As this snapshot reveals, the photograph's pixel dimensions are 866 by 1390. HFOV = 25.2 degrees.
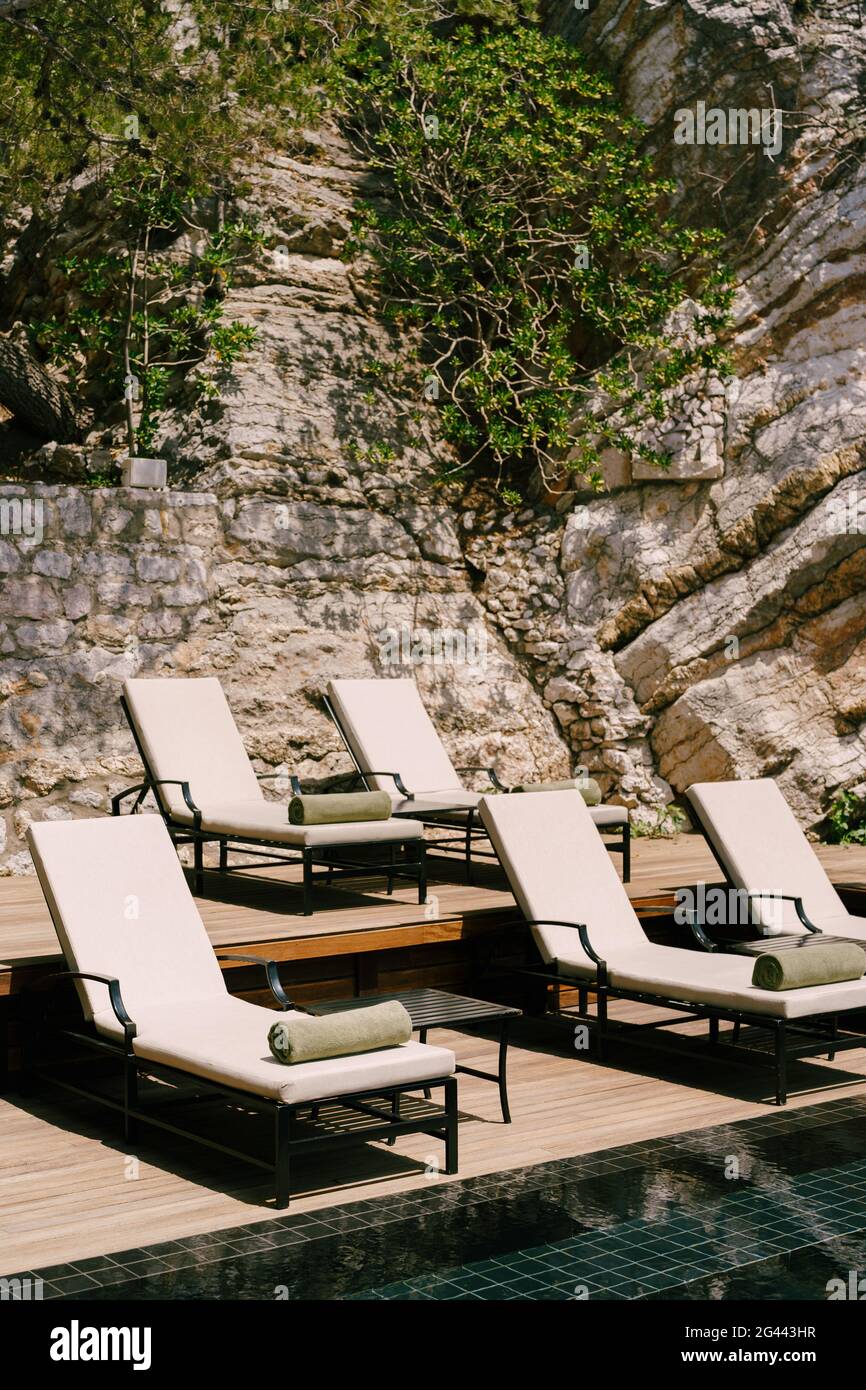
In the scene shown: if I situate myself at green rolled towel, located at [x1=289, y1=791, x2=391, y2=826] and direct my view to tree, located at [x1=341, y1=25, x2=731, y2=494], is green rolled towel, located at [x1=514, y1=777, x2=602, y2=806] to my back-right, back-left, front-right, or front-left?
front-right

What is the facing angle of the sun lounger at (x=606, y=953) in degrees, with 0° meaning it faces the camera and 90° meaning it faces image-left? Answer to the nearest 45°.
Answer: approximately 315°

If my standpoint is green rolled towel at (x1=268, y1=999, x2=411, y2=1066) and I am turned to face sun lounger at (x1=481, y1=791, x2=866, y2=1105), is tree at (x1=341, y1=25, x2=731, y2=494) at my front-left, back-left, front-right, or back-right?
front-left

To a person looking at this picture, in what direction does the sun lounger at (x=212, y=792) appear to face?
facing the viewer and to the right of the viewer

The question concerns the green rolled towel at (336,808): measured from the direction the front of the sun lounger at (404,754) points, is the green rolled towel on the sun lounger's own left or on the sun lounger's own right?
on the sun lounger's own right

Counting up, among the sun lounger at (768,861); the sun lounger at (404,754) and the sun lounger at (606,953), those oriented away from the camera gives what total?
0

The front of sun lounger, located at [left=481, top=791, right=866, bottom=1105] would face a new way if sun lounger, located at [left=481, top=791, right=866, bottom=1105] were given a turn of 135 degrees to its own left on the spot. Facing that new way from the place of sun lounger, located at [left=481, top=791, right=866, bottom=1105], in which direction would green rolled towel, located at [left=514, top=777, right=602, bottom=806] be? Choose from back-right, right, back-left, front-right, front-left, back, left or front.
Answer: front

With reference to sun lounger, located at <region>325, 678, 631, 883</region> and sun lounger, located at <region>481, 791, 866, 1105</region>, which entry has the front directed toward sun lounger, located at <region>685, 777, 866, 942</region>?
sun lounger, located at <region>325, 678, 631, 883</region>

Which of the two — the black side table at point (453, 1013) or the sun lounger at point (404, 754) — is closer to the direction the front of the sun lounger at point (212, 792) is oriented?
the black side table

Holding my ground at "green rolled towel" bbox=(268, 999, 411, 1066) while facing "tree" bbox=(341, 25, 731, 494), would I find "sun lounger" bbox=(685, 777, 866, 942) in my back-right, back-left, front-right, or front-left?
front-right

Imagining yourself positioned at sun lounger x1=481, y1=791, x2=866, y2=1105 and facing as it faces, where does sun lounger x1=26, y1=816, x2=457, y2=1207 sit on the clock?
sun lounger x1=26, y1=816, x2=457, y2=1207 is roughly at 3 o'clock from sun lounger x1=481, y1=791, x2=866, y2=1105.

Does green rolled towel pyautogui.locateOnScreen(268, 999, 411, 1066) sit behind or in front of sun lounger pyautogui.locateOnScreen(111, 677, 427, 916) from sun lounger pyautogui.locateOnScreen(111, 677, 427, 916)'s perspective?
in front
